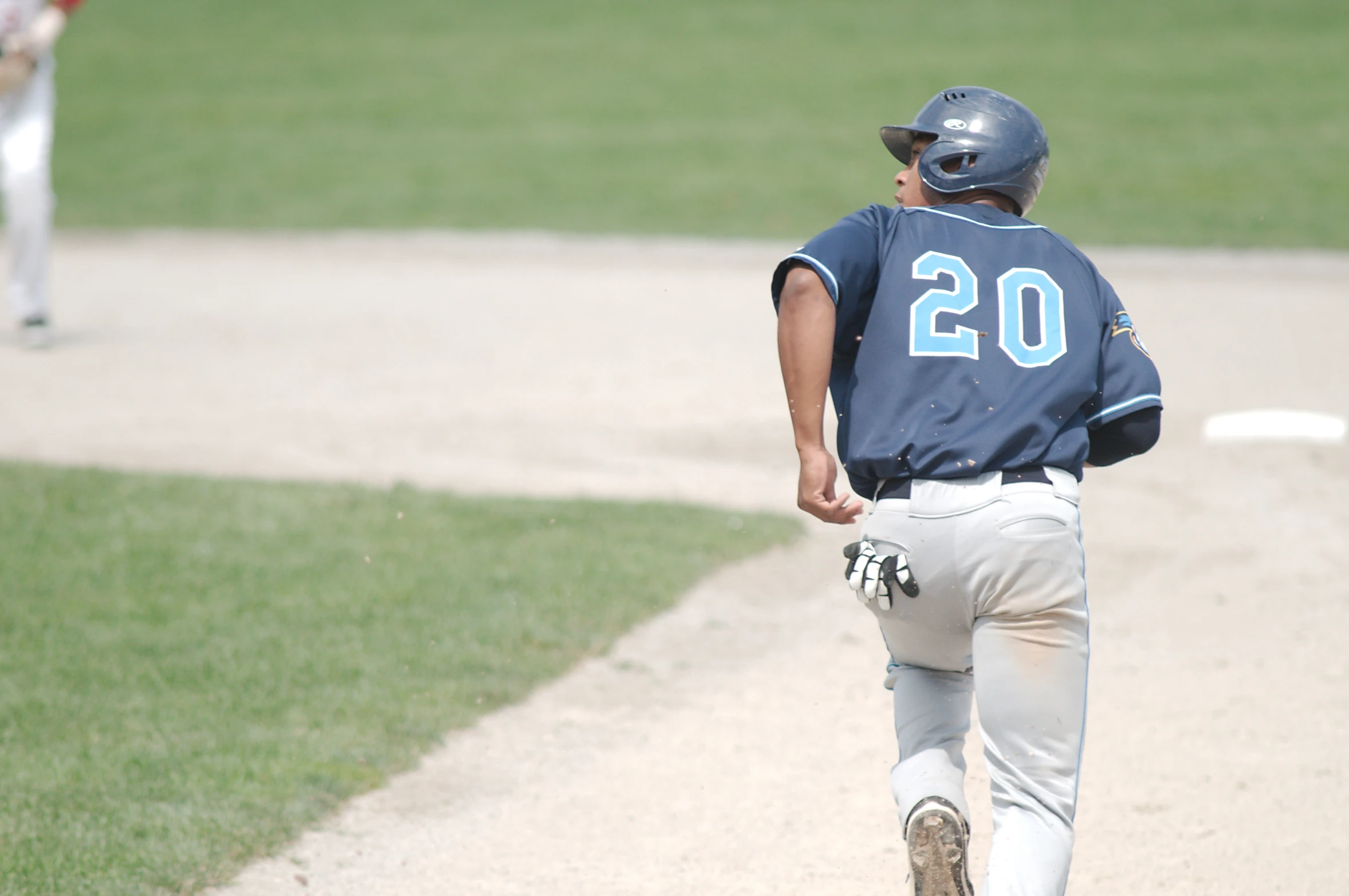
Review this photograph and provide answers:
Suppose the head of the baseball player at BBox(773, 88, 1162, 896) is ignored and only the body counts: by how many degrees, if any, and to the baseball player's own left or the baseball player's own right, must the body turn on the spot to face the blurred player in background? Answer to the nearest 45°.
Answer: approximately 45° to the baseball player's own left

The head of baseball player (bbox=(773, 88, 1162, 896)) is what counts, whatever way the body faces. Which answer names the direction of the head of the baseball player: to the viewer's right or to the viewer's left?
to the viewer's left

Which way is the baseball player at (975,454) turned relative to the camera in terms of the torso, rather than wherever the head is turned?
away from the camera
